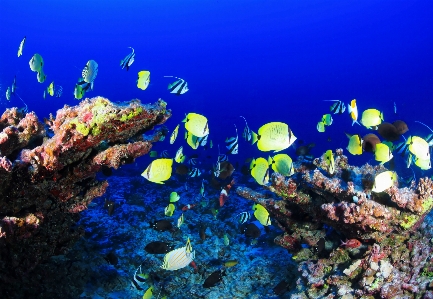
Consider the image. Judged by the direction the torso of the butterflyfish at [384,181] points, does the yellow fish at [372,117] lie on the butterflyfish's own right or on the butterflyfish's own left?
on the butterflyfish's own right

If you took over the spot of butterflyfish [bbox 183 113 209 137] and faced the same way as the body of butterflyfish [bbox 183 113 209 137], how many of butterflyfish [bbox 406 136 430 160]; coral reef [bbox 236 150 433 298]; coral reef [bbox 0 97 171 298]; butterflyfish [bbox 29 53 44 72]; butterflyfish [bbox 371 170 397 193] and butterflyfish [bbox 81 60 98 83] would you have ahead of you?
3

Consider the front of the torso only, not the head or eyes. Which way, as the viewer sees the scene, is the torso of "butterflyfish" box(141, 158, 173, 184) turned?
to the viewer's left

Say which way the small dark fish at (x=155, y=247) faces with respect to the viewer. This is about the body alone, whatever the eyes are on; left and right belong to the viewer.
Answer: facing to the left of the viewer

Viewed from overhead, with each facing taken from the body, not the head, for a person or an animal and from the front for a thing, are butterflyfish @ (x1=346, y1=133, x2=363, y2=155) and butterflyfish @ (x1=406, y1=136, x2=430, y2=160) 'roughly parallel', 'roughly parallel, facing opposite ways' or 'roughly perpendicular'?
roughly parallel
